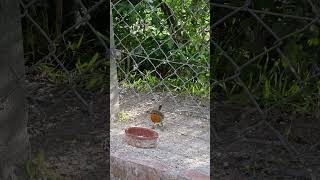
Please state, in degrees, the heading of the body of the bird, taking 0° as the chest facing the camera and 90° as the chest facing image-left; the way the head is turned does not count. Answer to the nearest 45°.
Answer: approximately 45°
